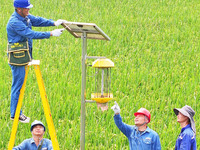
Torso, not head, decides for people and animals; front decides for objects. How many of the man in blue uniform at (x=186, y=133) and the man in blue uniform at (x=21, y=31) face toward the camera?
0

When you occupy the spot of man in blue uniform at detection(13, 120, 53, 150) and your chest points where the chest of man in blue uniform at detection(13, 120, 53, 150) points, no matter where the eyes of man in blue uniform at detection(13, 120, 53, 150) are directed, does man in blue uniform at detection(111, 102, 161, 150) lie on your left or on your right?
on your left

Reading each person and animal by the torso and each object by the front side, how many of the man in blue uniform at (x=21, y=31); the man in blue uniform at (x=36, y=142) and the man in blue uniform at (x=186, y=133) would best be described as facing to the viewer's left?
1

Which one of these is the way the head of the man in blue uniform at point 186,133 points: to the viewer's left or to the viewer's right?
to the viewer's left

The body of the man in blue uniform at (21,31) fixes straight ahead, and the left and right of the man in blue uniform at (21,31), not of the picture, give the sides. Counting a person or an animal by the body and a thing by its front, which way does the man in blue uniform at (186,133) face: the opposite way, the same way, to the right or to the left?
the opposite way

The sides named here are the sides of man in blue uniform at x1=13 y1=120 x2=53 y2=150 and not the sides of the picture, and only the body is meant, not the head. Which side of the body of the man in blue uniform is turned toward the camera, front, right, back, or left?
front

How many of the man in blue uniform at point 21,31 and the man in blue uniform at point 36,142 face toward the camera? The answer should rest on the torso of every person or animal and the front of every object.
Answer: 1

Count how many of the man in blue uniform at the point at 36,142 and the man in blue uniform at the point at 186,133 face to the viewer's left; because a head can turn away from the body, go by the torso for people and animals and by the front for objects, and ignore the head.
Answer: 1

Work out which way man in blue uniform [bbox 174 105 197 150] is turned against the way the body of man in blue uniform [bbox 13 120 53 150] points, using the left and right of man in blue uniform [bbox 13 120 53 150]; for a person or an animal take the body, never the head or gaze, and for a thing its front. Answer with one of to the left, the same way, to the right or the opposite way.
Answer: to the right

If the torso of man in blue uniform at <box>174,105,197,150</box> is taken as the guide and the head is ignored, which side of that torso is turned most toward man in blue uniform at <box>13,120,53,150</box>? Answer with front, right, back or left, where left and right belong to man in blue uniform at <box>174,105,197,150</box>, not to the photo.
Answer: front

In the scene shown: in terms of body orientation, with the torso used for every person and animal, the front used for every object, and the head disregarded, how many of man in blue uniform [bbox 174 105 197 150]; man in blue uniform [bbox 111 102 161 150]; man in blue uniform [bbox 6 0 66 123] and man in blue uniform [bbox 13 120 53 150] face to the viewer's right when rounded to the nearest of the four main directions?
1

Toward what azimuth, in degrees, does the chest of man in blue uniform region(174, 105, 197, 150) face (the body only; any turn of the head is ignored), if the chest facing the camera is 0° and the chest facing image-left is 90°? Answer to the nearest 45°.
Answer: approximately 90°

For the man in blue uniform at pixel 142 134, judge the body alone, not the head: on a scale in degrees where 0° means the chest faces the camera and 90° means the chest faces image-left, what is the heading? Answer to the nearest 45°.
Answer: approximately 45°

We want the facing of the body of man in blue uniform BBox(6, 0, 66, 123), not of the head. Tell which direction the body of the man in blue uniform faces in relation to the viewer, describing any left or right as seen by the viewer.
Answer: facing to the right of the viewer

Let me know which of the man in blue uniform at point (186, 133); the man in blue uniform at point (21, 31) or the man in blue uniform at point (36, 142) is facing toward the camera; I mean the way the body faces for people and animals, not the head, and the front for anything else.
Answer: the man in blue uniform at point (36, 142)
